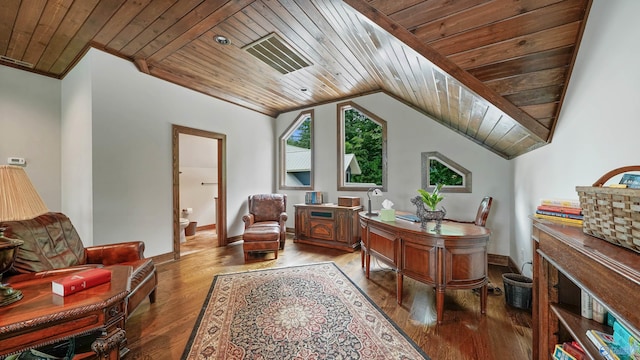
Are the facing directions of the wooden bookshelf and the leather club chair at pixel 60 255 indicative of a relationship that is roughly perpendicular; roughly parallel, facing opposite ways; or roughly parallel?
roughly parallel, facing opposite ways

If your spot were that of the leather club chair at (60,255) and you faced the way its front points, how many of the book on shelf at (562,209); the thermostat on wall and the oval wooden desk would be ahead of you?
2

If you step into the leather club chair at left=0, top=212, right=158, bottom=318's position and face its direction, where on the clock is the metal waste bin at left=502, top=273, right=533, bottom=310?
The metal waste bin is roughly at 12 o'clock from the leather club chair.

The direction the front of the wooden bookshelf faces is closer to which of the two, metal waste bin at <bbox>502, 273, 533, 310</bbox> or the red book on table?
the red book on table

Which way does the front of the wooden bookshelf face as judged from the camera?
facing the viewer and to the left of the viewer

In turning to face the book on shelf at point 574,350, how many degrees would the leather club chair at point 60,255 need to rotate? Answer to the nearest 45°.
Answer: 0° — it already faces it

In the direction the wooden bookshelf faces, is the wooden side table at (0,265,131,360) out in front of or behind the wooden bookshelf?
in front

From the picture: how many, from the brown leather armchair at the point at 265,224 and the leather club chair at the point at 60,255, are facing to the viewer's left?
0

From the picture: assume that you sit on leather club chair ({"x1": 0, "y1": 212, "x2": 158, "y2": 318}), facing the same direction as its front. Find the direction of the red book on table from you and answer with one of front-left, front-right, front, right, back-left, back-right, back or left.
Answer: front-right

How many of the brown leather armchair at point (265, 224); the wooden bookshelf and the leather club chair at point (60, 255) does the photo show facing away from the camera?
0

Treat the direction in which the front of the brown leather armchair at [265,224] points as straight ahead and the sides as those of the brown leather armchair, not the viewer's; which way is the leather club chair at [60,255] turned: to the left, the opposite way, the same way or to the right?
to the left

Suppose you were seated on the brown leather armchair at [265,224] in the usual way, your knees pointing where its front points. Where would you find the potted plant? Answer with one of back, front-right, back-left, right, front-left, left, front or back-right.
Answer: front-left

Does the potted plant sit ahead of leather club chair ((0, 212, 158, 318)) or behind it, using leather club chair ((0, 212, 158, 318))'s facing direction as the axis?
ahead

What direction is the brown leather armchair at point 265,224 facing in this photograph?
toward the camera

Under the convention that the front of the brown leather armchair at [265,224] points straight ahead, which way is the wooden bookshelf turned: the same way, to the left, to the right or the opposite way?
to the right

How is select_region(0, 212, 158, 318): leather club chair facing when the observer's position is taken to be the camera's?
facing the viewer and to the right of the viewer

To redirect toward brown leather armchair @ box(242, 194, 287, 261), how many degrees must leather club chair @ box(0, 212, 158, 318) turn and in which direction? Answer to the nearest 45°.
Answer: approximately 45° to its left

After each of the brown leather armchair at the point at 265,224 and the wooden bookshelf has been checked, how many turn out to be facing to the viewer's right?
0

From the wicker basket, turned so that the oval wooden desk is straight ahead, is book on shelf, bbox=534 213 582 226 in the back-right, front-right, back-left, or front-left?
front-right

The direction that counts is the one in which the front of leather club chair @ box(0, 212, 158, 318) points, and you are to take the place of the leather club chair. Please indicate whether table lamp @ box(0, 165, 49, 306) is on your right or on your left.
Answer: on your right
